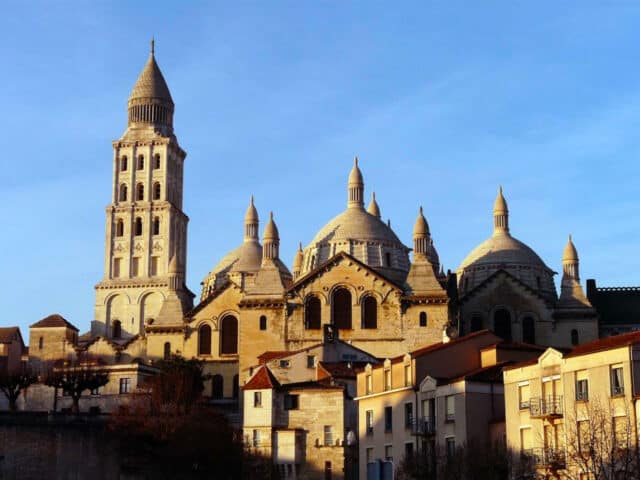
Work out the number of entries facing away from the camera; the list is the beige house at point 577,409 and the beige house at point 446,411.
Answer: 0

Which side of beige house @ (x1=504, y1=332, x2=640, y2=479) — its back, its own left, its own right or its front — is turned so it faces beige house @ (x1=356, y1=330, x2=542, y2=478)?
right

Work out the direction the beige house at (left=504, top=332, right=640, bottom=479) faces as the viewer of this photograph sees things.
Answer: facing the viewer and to the left of the viewer

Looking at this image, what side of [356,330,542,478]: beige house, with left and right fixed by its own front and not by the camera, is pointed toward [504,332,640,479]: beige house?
left
